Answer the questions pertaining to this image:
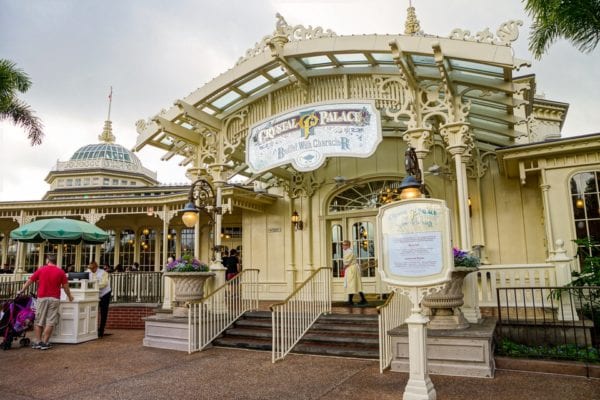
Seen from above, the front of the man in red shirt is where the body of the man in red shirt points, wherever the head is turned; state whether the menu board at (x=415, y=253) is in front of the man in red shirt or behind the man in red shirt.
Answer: behind

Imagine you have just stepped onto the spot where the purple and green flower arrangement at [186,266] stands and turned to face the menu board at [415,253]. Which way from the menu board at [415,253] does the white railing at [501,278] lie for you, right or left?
left

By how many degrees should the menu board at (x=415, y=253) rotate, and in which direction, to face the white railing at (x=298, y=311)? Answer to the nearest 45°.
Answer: approximately 135° to its right

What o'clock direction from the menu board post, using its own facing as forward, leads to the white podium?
The white podium is roughly at 4 o'clock from the menu board post.

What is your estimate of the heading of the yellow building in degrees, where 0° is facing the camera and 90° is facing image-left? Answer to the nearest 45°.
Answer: approximately 45°

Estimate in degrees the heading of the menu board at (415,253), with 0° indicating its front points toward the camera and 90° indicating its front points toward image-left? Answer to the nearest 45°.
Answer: approximately 0°

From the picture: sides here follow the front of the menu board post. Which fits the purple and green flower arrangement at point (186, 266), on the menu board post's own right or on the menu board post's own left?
on the menu board post's own right

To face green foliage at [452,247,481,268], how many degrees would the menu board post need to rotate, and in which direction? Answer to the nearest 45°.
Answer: approximately 180°

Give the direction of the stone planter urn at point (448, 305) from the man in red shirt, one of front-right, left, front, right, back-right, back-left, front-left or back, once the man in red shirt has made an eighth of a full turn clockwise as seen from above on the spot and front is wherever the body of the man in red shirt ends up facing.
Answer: right

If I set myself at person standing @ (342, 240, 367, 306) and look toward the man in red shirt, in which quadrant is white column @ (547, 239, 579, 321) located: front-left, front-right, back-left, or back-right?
back-left

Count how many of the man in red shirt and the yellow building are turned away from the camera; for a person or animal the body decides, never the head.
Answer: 1

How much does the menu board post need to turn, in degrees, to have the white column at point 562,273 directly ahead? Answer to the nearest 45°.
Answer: approximately 135° to its left

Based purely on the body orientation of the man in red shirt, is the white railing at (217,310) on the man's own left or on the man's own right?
on the man's own right

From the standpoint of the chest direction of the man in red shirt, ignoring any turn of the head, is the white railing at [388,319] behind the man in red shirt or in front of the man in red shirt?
behind
